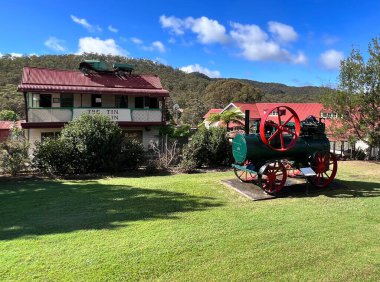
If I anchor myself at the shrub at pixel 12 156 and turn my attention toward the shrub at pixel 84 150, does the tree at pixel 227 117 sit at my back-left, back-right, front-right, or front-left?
front-left

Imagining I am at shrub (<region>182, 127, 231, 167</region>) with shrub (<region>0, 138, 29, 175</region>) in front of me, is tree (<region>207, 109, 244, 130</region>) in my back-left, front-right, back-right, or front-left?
back-right

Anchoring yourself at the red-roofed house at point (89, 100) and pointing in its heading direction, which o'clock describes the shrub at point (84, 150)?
The shrub is roughly at 12 o'clock from the red-roofed house.

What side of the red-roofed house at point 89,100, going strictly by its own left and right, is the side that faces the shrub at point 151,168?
front

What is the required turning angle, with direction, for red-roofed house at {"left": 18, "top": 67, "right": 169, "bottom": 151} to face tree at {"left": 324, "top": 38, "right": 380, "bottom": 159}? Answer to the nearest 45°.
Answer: approximately 90° to its left

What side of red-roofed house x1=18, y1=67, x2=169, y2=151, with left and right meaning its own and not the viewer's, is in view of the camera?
front

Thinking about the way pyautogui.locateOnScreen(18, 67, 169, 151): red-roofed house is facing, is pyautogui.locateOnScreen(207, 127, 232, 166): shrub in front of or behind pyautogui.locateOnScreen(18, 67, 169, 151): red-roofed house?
in front

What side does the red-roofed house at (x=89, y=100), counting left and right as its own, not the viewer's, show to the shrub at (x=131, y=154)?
front

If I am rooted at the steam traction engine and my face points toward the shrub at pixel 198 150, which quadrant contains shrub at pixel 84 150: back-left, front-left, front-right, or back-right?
front-left

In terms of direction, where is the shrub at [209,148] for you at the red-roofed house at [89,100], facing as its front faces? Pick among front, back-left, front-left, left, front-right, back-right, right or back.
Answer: front-left

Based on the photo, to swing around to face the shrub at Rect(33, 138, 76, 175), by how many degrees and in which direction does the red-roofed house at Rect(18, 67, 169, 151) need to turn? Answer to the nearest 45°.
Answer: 0° — it already faces it

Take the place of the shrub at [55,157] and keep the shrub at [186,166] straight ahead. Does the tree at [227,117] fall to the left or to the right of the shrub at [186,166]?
left

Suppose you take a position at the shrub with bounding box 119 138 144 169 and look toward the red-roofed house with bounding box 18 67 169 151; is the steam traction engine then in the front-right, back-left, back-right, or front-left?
back-right
